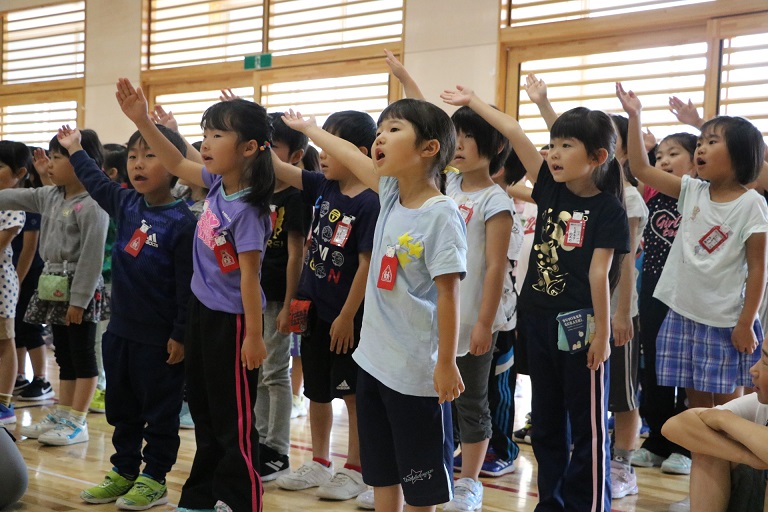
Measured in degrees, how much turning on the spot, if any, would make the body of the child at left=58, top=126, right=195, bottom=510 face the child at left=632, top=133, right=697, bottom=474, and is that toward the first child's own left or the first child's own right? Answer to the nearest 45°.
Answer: approximately 135° to the first child's own left

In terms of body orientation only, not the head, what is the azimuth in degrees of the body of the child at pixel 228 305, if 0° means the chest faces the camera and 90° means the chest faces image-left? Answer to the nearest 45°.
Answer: approximately 45°

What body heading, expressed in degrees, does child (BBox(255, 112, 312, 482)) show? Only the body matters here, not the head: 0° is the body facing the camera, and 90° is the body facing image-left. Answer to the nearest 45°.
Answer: approximately 45°

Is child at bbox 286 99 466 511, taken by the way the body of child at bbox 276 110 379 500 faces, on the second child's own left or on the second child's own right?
on the second child's own left

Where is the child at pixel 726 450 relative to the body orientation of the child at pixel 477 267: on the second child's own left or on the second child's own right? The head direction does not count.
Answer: on the second child's own left

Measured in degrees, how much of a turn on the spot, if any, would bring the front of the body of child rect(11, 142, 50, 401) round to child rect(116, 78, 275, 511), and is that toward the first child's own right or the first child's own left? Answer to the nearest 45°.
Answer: approximately 90° to the first child's own left

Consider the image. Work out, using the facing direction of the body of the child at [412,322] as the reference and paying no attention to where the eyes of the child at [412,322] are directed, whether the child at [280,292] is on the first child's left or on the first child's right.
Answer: on the first child's right

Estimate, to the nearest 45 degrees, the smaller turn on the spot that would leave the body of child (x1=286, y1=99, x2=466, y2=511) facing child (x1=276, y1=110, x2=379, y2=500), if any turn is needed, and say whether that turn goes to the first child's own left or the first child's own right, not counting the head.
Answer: approximately 135° to the first child's own right

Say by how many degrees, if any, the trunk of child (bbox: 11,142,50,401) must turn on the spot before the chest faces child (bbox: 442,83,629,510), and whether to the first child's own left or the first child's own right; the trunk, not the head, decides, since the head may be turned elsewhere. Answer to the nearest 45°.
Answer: approximately 135° to the first child's own left
